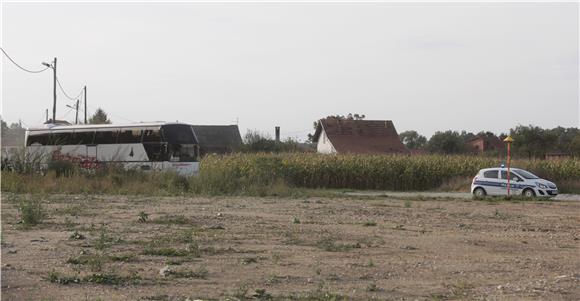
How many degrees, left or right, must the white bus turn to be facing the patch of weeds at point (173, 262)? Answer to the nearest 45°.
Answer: approximately 45° to its right

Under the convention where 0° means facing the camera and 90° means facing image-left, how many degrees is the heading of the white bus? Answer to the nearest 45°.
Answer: approximately 315°

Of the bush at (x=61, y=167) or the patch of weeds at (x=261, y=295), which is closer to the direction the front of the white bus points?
the patch of weeds

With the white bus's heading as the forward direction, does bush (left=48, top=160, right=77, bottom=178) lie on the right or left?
on its right

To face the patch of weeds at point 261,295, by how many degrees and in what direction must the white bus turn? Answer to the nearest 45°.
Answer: approximately 45° to its right

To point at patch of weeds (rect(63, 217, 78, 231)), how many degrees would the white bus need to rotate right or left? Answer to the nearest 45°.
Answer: approximately 45° to its right

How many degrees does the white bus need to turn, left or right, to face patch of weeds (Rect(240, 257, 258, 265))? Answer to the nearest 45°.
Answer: approximately 45° to its right

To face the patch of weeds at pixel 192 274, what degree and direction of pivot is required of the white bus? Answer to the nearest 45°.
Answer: approximately 45° to its right

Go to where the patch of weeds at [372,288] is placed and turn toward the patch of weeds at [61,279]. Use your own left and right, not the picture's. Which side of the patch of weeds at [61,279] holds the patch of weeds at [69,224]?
right
